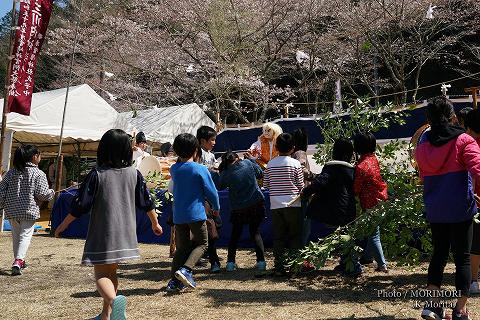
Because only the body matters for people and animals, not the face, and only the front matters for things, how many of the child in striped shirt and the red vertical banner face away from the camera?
1

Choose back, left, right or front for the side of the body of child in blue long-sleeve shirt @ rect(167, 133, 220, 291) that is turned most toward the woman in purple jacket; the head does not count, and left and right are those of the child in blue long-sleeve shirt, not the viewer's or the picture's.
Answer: right

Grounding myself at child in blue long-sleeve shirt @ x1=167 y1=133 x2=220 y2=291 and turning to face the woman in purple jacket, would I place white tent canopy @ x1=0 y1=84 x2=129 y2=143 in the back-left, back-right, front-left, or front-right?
back-left

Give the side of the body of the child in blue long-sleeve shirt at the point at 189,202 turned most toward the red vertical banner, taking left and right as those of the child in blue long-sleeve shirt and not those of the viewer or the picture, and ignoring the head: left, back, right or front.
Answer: left

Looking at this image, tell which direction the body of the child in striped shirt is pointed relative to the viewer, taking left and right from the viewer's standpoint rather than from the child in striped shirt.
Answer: facing away from the viewer

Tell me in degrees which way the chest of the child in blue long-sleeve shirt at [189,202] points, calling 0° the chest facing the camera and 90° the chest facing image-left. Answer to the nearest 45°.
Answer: approximately 225°

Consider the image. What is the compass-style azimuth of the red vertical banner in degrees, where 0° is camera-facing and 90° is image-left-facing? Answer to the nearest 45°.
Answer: approximately 0°

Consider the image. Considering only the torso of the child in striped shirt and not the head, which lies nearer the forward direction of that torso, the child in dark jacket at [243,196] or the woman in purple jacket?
the child in dark jacket

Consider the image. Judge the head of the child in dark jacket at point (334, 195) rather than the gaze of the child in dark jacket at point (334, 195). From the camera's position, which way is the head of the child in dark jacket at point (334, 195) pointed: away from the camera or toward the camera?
away from the camera

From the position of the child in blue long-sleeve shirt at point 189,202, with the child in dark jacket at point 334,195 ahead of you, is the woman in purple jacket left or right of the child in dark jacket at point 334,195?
right

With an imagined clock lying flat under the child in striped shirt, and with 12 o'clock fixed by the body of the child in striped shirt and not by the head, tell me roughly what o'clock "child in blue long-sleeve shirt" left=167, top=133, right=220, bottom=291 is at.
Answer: The child in blue long-sleeve shirt is roughly at 8 o'clock from the child in striped shirt.
